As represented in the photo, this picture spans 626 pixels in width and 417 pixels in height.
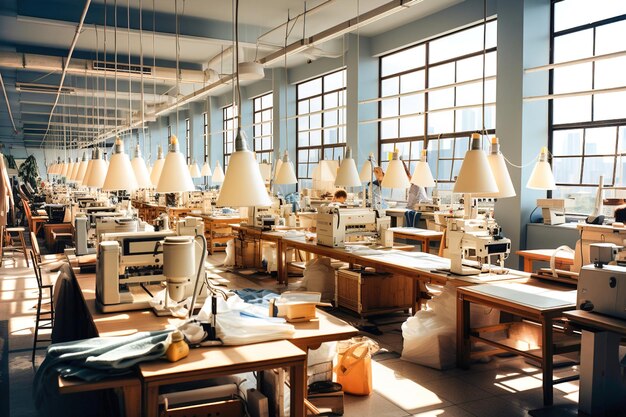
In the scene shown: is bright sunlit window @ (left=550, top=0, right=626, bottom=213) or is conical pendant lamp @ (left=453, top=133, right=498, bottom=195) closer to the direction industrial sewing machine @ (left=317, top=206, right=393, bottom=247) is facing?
the conical pendant lamp

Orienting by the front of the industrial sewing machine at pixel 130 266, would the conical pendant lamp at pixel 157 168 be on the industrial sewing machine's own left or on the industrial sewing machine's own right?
on the industrial sewing machine's own left

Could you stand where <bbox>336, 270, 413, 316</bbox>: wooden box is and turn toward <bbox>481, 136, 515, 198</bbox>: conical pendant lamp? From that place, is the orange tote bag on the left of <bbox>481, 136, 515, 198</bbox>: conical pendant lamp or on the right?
right
